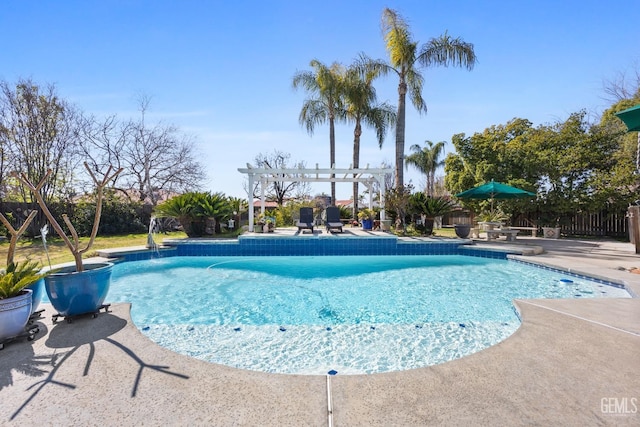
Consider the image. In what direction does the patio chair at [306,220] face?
toward the camera

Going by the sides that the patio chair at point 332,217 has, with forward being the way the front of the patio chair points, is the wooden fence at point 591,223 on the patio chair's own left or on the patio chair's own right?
on the patio chair's own left

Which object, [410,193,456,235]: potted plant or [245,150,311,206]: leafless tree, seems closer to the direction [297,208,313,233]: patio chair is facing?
the potted plant

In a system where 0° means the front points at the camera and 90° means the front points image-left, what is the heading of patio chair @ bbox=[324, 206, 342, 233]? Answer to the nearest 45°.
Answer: approximately 0°

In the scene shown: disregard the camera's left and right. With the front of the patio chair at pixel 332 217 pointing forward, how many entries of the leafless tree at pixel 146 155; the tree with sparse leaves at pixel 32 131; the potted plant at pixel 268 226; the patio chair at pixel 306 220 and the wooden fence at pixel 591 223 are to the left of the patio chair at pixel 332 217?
1

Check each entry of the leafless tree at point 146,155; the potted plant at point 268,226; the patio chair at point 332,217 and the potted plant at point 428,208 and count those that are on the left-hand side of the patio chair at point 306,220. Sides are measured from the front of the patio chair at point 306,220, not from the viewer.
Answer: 2

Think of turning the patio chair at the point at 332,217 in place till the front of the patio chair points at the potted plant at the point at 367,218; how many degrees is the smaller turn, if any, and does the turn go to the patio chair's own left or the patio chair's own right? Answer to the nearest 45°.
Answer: approximately 135° to the patio chair's own left

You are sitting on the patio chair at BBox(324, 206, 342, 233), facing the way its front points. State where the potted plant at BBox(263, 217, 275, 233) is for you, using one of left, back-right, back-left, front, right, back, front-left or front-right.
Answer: right

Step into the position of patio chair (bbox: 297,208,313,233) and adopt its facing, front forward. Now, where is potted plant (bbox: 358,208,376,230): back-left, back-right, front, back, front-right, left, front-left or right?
left

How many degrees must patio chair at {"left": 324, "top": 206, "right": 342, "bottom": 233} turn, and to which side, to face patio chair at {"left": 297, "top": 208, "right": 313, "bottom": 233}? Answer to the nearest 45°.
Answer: approximately 90° to its right

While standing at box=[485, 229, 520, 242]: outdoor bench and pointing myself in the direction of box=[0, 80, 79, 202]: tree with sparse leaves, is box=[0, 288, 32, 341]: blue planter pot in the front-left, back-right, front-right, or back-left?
front-left

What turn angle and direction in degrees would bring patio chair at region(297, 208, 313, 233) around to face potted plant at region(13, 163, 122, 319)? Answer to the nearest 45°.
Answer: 0° — it already faces it

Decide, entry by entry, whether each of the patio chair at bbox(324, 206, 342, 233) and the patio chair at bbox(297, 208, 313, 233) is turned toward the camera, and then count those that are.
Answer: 2

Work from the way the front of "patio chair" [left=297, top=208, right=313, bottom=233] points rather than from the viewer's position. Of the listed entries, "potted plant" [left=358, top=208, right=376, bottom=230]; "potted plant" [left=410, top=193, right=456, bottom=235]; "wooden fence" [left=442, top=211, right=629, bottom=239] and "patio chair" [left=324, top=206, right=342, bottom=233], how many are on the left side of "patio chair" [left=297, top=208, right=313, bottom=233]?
4

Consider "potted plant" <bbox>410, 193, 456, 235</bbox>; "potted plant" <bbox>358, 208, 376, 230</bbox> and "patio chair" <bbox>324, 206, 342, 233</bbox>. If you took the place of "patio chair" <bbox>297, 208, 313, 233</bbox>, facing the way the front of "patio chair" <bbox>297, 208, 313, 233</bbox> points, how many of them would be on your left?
3

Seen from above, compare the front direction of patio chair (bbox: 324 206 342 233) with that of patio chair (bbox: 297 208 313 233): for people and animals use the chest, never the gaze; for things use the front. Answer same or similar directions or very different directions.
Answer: same or similar directions
